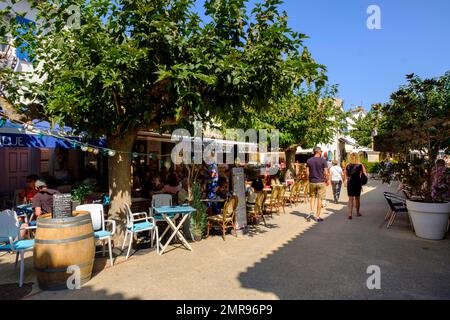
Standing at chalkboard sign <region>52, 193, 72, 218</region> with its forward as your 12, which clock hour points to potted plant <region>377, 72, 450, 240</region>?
The potted plant is roughly at 9 o'clock from the chalkboard sign.

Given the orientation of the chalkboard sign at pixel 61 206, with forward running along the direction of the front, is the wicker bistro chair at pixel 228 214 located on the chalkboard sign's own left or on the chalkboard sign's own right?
on the chalkboard sign's own left

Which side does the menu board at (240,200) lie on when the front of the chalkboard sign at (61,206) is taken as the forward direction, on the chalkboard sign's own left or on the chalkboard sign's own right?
on the chalkboard sign's own left

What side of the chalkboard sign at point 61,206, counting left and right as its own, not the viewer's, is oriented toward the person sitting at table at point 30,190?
back

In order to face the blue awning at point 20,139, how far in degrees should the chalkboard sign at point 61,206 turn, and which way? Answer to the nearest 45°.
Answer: approximately 180°

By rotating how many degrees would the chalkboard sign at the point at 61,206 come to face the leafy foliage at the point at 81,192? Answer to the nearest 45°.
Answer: approximately 180°

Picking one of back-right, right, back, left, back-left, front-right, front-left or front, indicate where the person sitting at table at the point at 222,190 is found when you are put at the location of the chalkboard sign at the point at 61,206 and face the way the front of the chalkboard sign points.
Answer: back-left

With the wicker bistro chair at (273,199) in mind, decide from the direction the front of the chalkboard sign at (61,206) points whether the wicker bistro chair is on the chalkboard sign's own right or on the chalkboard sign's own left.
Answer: on the chalkboard sign's own left

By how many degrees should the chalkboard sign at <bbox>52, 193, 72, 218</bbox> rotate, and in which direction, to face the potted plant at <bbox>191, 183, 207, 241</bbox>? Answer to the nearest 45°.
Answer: approximately 135° to its left

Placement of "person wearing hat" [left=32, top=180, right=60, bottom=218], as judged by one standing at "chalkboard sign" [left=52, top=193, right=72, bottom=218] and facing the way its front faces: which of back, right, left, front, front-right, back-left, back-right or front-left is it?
back
